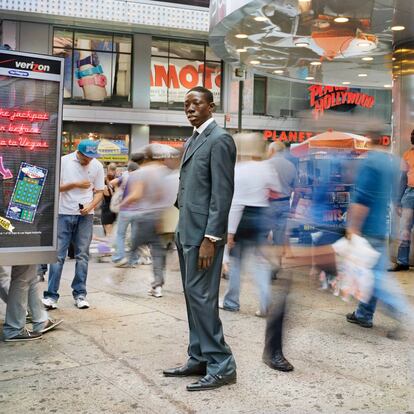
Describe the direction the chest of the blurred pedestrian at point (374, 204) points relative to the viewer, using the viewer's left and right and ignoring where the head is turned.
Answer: facing to the left of the viewer

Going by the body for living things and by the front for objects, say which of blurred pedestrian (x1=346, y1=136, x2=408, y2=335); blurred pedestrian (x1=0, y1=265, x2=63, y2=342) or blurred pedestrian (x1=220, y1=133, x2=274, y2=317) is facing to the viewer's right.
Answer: blurred pedestrian (x1=0, y1=265, x2=63, y2=342)

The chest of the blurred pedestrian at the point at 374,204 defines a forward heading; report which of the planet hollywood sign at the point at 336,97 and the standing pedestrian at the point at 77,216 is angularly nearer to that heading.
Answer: the standing pedestrian

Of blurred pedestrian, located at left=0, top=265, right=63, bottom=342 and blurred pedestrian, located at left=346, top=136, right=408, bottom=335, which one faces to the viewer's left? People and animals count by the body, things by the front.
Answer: blurred pedestrian, located at left=346, top=136, right=408, bottom=335

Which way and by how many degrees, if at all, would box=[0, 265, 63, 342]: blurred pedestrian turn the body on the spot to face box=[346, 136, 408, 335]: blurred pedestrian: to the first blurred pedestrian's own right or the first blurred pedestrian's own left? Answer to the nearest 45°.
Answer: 0° — they already face them

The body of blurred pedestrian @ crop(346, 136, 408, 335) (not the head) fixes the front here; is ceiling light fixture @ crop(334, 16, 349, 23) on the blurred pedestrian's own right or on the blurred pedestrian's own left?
on the blurred pedestrian's own right

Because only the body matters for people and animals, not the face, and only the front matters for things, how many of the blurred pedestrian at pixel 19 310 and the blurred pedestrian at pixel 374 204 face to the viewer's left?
1

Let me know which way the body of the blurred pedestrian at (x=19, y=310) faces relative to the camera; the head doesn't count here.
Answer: to the viewer's right
